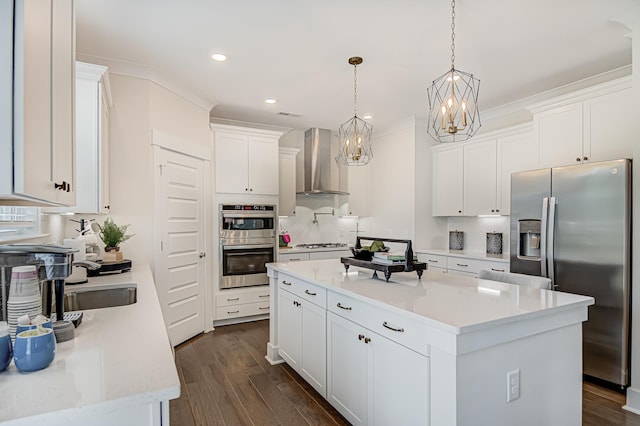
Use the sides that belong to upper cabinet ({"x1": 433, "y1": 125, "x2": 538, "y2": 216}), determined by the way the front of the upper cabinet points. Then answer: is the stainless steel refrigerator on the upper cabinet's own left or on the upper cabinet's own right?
on the upper cabinet's own left

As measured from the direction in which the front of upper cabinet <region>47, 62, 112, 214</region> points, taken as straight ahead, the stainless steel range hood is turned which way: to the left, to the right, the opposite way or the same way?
to the right

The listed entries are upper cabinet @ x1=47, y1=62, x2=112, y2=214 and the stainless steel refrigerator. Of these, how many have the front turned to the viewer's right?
1

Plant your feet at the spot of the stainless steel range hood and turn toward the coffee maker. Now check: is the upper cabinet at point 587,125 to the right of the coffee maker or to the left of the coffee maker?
left

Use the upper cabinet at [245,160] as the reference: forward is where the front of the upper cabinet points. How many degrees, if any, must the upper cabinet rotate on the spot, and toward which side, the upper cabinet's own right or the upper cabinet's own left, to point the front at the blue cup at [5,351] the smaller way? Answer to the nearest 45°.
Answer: approximately 45° to the upper cabinet's own right

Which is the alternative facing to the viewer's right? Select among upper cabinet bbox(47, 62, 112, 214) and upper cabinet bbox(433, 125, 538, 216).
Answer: upper cabinet bbox(47, 62, 112, 214)

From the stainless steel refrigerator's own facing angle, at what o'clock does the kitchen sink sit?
The kitchen sink is roughly at 12 o'clock from the stainless steel refrigerator.

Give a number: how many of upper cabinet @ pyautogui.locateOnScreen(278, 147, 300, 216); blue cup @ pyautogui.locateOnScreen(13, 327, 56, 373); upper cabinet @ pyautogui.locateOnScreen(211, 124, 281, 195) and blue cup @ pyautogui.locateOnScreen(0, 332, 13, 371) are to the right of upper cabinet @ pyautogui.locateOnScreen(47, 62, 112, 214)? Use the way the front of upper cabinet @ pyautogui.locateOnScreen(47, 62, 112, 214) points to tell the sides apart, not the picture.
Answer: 2

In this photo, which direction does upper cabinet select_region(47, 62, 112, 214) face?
to the viewer's right

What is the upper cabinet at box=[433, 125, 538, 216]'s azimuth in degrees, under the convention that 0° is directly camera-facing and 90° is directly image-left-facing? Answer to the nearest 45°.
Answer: approximately 45°
